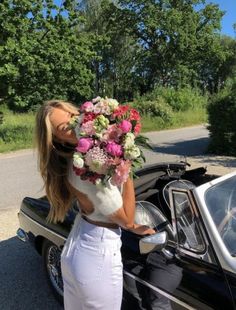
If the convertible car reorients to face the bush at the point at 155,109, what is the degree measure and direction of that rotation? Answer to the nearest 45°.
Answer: approximately 135° to its left

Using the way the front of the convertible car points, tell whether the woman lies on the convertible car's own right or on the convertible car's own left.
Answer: on the convertible car's own right

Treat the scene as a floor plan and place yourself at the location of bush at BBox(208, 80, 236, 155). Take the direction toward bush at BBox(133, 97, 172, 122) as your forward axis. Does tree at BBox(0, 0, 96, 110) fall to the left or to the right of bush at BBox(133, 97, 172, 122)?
left

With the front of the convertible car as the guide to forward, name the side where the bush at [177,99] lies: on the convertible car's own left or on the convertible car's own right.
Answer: on the convertible car's own left

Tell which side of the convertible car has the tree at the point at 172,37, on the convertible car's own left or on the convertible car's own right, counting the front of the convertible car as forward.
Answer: on the convertible car's own left

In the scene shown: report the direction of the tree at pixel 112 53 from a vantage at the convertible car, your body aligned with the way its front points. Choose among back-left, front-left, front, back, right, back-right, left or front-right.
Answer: back-left

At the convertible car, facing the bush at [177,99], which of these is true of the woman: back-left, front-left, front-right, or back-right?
back-left
